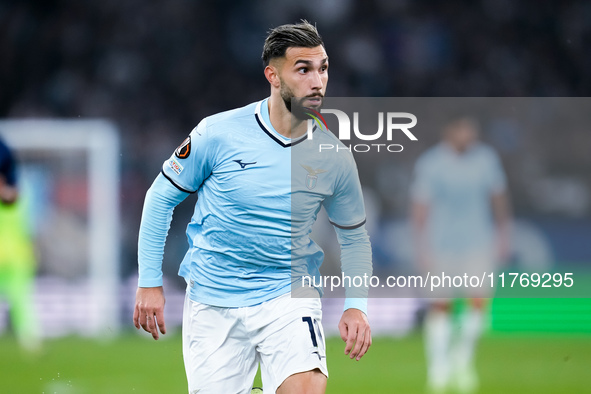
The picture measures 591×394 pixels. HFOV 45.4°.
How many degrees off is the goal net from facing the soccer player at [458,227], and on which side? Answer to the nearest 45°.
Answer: approximately 45° to its left

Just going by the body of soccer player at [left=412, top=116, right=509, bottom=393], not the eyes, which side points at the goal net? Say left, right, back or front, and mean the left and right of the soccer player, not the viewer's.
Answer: right

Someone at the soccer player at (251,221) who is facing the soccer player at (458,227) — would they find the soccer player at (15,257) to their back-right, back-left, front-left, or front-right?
front-left

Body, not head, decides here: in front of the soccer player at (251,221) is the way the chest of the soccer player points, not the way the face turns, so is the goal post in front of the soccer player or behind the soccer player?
behind

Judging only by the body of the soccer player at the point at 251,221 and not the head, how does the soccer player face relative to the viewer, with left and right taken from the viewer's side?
facing the viewer and to the right of the viewer

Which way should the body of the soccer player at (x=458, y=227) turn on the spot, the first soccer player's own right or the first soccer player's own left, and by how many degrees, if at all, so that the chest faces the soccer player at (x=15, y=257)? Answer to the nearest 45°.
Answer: approximately 90° to the first soccer player's own right

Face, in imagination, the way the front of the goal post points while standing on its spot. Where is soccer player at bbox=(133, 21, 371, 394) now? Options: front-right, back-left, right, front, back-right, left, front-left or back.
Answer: front

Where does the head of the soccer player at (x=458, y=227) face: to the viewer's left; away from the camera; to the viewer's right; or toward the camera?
toward the camera

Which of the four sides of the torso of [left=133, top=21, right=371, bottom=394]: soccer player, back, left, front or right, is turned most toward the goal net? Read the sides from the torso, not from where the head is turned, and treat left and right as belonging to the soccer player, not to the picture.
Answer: back

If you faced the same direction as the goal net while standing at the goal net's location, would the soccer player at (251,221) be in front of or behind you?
in front

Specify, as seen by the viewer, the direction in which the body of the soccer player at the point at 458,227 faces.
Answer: toward the camera

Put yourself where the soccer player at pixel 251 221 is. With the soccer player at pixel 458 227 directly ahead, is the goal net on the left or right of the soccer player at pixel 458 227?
left

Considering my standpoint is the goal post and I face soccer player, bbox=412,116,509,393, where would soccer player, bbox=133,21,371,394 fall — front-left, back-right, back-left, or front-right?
front-right
